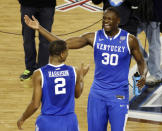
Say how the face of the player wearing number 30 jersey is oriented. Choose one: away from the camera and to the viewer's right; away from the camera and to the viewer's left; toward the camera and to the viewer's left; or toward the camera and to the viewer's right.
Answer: toward the camera and to the viewer's left

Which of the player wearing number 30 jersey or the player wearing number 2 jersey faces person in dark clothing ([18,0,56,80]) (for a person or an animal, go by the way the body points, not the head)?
the player wearing number 2 jersey

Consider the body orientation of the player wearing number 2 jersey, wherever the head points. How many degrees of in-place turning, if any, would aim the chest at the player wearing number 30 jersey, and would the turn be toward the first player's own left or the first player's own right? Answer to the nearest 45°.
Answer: approximately 45° to the first player's own right

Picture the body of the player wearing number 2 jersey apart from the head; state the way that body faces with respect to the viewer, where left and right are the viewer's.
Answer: facing away from the viewer

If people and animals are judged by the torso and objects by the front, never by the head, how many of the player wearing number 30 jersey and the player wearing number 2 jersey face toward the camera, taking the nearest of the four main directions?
1

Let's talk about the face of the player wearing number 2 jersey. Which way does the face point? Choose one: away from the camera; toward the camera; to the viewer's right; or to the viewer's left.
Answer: away from the camera

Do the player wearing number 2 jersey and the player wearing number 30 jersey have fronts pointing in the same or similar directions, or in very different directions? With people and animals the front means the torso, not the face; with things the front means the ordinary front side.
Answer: very different directions

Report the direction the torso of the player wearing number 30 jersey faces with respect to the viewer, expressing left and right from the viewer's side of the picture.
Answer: facing the viewer
